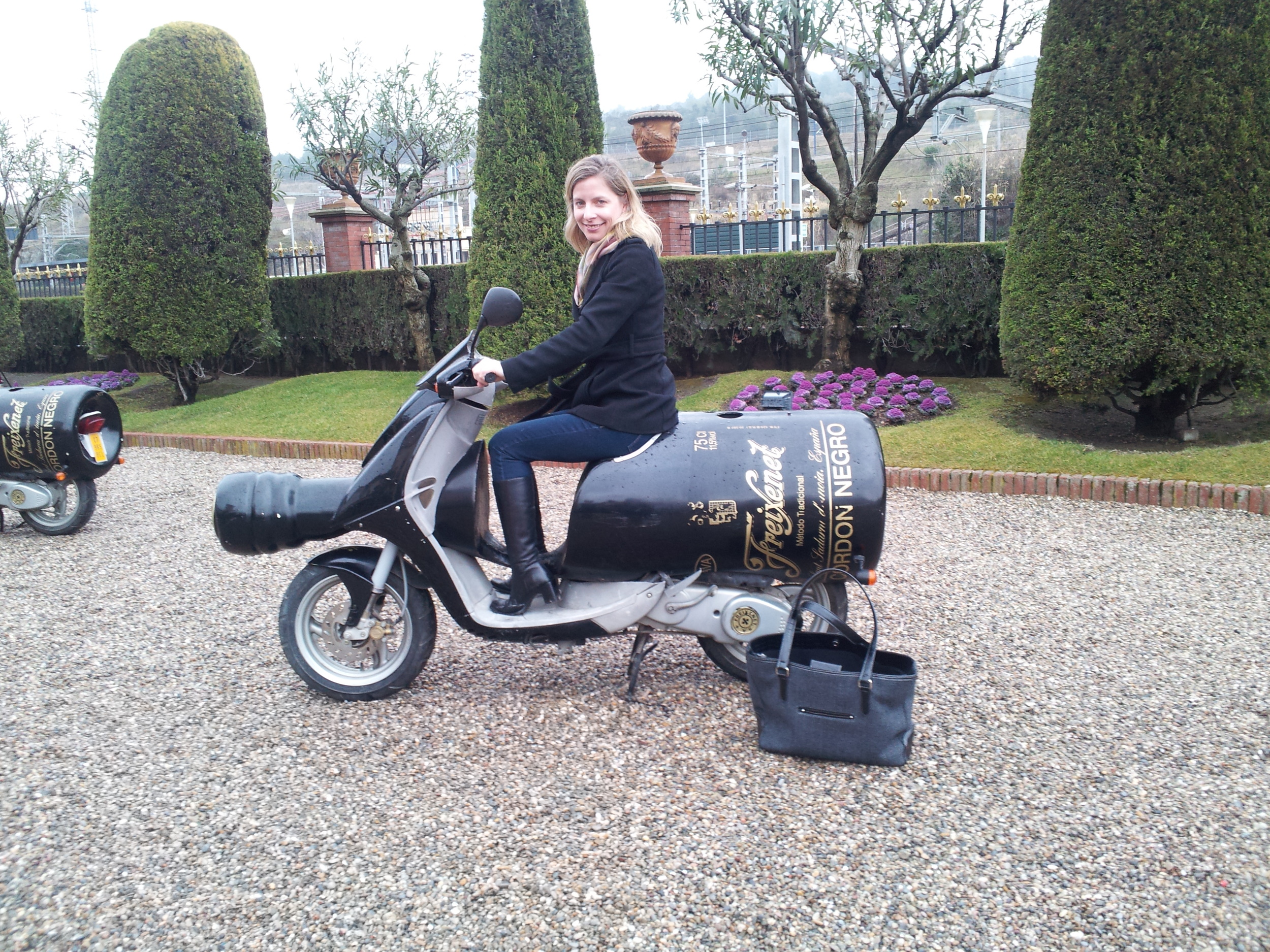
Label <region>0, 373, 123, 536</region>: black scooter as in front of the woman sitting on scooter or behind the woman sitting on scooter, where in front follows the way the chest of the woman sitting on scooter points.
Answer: in front

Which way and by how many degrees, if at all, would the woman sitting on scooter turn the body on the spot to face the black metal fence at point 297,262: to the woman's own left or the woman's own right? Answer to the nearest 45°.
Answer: approximately 90° to the woman's own right

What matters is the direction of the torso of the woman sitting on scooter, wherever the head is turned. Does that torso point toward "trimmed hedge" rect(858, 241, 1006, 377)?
no

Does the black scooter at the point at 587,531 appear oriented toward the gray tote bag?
no

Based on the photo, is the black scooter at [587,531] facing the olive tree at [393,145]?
no

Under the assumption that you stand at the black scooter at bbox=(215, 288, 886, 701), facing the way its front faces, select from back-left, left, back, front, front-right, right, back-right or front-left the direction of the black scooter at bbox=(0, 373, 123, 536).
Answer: front-right

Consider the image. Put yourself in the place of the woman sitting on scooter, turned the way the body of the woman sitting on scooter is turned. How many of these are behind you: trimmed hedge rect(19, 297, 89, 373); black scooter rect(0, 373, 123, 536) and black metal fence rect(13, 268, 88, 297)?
0

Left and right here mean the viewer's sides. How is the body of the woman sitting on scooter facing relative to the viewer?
facing to the left of the viewer

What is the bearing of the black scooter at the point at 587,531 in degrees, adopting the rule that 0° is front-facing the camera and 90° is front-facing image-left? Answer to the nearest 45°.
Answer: approximately 90°

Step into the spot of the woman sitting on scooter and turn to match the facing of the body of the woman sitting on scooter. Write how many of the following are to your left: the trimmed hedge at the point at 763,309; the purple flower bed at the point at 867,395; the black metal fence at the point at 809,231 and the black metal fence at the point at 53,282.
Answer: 0

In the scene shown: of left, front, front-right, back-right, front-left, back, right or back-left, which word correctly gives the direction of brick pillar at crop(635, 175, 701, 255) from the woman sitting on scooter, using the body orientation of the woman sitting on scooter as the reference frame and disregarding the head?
right

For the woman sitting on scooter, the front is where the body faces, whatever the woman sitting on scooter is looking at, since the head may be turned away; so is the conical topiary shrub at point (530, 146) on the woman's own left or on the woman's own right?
on the woman's own right

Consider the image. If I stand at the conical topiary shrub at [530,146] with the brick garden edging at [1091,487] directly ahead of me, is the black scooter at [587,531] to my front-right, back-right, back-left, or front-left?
front-right

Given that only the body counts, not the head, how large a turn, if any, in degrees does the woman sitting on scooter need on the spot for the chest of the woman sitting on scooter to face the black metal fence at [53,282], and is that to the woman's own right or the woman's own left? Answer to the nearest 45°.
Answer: approximately 45° to the woman's own right

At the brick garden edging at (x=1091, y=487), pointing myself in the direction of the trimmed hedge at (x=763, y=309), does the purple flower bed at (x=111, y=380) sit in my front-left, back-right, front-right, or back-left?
front-left

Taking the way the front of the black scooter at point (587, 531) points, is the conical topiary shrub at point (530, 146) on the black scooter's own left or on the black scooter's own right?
on the black scooter's own right

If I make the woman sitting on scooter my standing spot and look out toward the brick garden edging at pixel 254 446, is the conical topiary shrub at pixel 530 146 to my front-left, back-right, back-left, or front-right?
front-right
